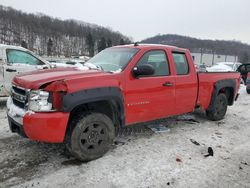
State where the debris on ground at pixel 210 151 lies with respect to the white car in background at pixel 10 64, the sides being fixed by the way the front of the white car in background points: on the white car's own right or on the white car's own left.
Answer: on the white car's own right

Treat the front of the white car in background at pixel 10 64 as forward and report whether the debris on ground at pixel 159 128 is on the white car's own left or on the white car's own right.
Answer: on the white car's own right

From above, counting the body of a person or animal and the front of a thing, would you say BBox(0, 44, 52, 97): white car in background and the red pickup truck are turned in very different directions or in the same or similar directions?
very different directions

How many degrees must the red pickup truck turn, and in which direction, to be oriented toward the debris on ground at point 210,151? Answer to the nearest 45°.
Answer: approximately 135° to its left

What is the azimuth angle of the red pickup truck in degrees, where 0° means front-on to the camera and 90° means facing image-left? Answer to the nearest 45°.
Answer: approximately 45°

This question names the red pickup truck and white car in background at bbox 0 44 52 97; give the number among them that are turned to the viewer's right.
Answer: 1

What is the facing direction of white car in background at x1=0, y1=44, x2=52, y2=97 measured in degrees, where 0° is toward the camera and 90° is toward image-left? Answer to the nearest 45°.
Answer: approximately 270°
